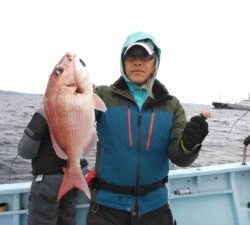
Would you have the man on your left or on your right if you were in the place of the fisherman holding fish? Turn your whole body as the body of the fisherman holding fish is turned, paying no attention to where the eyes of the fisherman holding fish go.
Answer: on your right

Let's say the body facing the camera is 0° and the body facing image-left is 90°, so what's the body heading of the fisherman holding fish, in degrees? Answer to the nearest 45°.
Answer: approximately 0°
